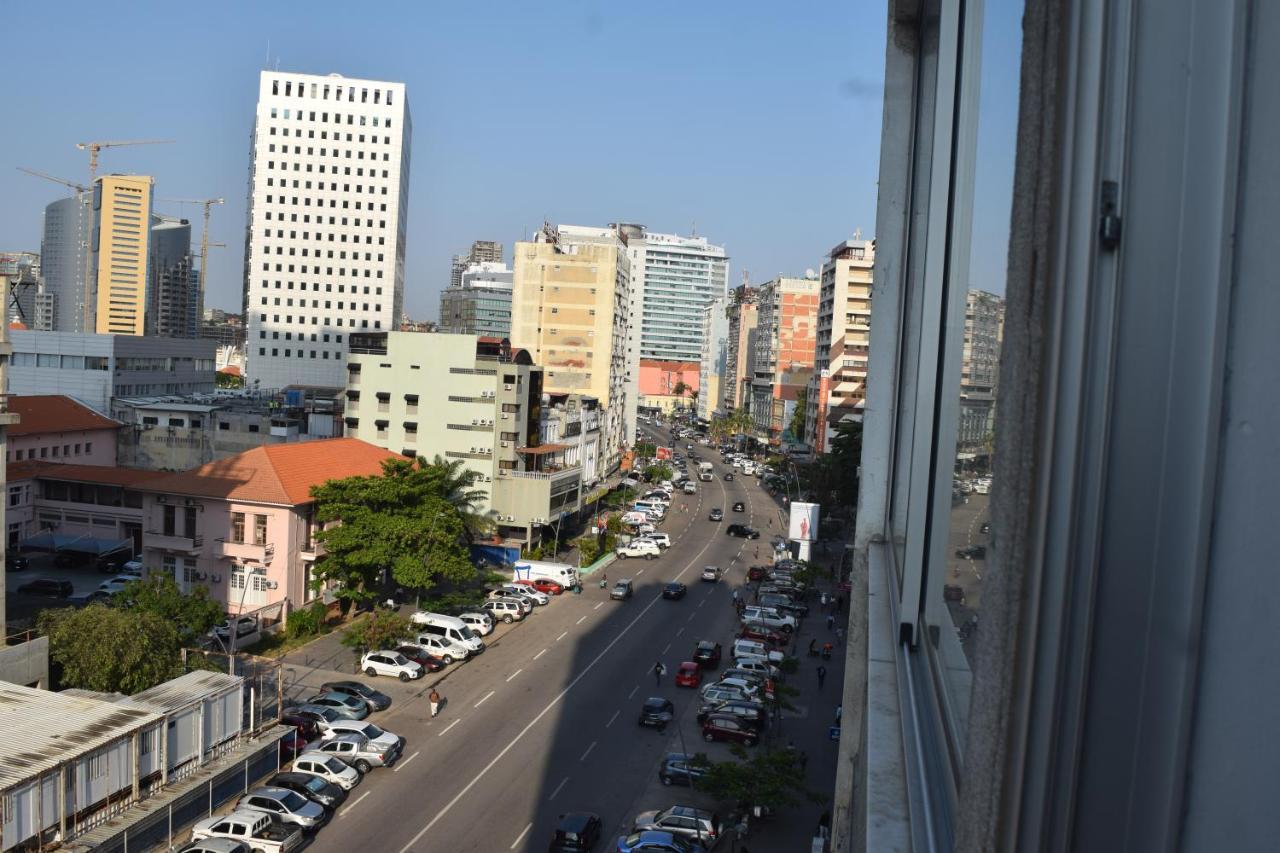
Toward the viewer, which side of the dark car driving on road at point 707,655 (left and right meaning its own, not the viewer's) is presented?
back

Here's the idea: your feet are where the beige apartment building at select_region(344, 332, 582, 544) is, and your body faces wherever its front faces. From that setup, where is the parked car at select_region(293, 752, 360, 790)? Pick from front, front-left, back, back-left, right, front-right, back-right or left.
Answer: front-right

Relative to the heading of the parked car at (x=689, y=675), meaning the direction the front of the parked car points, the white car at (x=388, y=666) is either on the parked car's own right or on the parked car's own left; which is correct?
on the parked car's own left

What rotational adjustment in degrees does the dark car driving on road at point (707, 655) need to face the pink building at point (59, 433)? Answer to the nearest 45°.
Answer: approximately 45° to its left

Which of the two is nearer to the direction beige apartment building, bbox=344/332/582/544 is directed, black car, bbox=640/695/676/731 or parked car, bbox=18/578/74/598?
the black car
